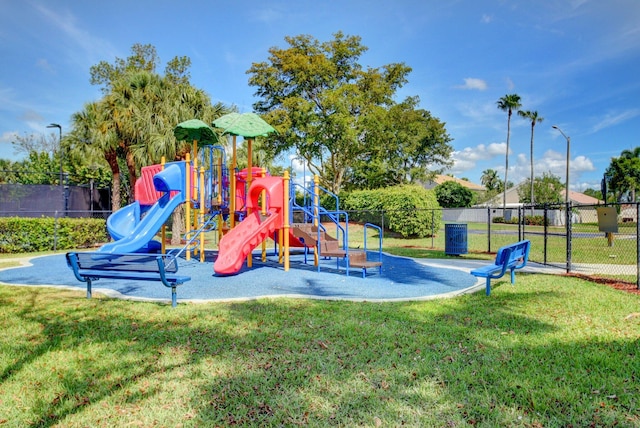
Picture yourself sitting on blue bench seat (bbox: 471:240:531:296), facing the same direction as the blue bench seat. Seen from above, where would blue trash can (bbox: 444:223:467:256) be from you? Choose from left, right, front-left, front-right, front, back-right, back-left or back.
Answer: front-right

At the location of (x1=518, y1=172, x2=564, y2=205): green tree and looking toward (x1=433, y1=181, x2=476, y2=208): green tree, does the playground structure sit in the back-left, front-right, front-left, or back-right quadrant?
front-left

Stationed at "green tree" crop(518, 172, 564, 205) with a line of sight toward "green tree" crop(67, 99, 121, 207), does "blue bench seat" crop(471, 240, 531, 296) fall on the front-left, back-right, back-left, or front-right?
front-left

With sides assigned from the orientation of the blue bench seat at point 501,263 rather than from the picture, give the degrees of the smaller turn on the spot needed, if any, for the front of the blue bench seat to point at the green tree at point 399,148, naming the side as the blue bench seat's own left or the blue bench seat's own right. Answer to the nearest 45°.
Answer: approximately 45° to the blue bench seat's own right

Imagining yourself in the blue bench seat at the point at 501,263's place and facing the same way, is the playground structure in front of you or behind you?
in front

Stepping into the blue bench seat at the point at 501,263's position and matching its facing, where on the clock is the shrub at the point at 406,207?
The shrub is roughly at 1 o'clock from the blue bench seat.

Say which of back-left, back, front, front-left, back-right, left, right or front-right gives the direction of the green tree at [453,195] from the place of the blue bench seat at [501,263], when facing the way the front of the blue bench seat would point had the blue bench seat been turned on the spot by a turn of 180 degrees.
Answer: back-left
